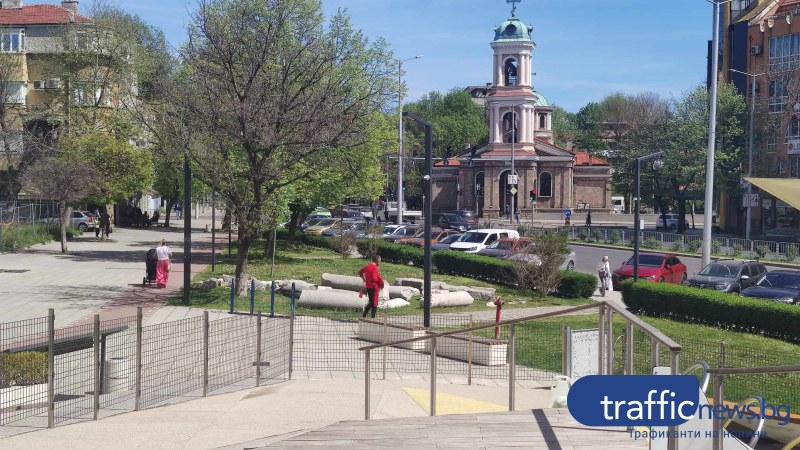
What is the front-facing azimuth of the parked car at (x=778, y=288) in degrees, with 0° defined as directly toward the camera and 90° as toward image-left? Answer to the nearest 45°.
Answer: approximately 45°

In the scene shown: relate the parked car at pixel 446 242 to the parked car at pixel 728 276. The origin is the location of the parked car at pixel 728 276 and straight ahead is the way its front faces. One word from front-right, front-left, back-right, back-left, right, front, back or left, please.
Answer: right

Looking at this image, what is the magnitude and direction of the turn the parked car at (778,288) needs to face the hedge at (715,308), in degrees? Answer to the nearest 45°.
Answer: approximately 45° to its left

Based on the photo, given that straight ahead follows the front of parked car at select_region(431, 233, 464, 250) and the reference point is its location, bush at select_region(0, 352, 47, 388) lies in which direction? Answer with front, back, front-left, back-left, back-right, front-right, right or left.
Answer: front-left

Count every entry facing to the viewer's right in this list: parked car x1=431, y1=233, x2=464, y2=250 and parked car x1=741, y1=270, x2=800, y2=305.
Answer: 0

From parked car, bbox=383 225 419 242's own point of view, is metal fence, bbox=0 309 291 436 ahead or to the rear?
ahead

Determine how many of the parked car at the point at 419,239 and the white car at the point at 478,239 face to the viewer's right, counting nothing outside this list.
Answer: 0

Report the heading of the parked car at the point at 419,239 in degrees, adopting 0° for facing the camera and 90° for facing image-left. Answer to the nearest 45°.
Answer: approximately 45°
